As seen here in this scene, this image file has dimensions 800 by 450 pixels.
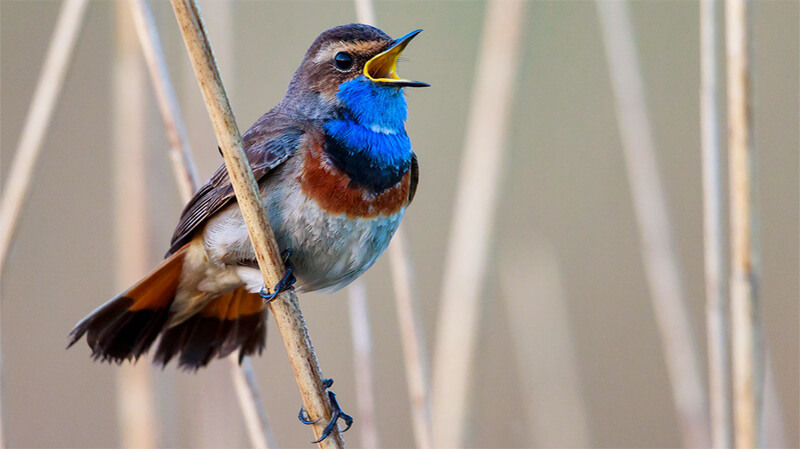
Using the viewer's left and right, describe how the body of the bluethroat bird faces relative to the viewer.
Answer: facing the viewer and to the right of the viewer

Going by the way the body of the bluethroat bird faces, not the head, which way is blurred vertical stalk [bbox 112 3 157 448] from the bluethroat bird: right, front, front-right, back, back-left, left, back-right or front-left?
back

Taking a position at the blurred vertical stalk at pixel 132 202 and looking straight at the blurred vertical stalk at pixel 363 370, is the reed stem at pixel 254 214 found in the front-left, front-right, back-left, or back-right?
front-right

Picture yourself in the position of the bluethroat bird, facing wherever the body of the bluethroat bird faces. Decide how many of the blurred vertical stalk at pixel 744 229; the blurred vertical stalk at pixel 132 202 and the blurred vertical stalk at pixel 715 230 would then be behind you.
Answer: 1

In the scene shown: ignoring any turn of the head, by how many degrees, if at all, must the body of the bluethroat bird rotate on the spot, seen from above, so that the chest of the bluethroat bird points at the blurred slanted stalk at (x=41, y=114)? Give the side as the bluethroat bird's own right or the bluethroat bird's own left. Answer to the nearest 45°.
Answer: approximately 180°

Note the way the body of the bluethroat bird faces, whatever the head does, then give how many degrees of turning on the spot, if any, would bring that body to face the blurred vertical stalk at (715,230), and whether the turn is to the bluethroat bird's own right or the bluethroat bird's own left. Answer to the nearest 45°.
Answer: approximately 45° to the bluethroat bird's own left
